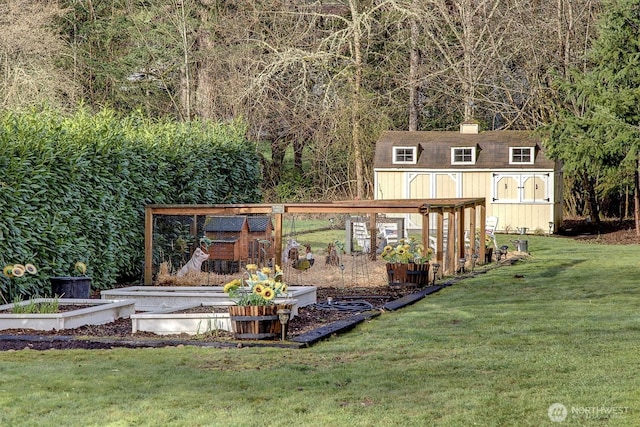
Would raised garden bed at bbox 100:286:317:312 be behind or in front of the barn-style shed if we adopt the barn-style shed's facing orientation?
in front

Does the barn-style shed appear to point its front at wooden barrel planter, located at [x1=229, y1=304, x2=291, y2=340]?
yes

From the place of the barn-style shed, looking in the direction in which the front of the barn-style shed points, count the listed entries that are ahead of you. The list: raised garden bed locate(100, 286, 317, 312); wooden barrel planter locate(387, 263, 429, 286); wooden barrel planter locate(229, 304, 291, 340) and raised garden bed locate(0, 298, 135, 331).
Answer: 4

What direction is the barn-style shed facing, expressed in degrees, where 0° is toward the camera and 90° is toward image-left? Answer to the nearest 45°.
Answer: approximately 0°

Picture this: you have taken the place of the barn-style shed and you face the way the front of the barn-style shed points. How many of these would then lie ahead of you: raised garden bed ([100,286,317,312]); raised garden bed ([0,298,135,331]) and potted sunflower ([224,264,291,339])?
3

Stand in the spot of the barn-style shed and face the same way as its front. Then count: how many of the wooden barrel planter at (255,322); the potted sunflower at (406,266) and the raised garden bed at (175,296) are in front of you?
3

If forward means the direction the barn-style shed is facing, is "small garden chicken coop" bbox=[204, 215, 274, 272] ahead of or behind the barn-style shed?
ahead

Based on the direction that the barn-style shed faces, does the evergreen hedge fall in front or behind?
in front

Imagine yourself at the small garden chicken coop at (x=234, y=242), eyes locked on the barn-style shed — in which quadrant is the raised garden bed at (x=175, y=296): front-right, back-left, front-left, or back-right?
back-right
